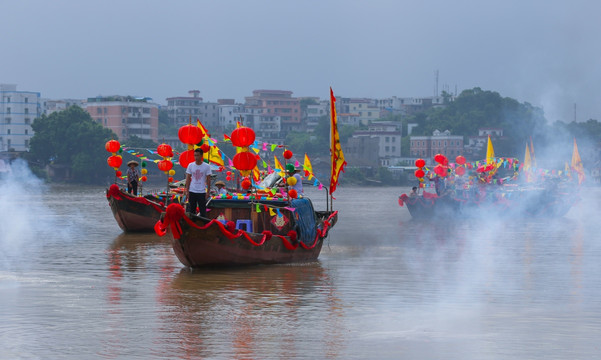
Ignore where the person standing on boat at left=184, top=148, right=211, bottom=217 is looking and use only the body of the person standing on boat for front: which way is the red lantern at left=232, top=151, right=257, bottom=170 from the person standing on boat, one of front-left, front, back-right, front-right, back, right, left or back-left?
back-left

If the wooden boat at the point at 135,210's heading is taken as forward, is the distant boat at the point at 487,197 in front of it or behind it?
behind

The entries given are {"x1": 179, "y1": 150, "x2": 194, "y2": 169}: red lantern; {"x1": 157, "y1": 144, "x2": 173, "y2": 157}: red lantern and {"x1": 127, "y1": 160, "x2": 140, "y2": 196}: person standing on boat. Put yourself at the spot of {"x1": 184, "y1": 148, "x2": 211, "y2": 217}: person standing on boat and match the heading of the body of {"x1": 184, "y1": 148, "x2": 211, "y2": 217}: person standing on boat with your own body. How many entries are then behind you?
3

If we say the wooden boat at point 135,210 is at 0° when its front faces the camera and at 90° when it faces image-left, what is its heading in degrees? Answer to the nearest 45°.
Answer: approximately 45°

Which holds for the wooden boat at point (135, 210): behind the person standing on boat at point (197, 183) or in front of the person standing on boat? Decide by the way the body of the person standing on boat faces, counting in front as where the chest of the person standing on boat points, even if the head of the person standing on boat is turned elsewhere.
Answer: behind

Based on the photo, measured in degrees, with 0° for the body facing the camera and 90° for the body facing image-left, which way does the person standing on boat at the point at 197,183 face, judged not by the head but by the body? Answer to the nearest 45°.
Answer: approximately 0°

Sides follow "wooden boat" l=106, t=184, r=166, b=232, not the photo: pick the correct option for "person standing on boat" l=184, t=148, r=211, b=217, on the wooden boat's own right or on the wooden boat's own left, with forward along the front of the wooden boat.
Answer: on the wooden boat's own left

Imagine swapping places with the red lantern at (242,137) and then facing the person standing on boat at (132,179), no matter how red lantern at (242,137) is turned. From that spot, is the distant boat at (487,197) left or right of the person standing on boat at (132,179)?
right
